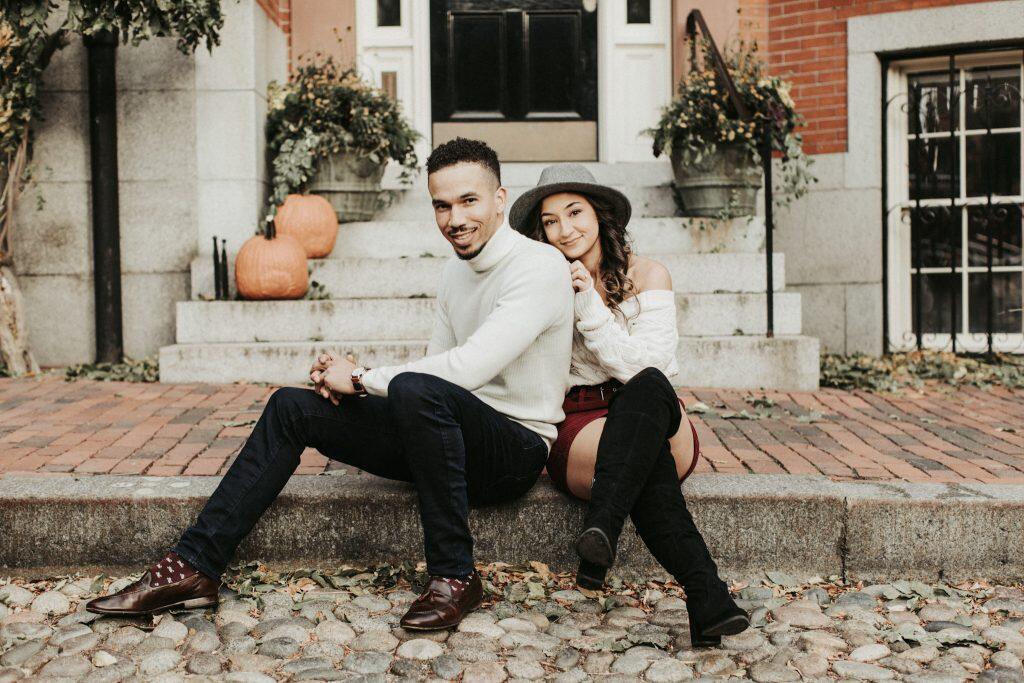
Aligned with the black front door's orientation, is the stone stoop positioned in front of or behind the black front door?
in front

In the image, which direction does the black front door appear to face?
toward the camera

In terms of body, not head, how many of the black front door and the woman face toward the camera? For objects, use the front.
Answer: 2

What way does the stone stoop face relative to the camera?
toward the camera

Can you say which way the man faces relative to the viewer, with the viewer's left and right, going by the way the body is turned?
facing the viewer and to the left of the viewer

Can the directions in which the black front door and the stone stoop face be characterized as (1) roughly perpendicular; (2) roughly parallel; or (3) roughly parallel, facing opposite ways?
roughly parallel

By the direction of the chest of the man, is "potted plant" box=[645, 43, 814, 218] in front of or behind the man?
behind

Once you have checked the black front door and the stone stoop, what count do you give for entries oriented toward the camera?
2

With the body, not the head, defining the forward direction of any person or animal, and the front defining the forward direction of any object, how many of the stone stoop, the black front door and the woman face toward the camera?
3

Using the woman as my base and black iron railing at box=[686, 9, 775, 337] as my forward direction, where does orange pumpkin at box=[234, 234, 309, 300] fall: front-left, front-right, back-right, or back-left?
front-left
